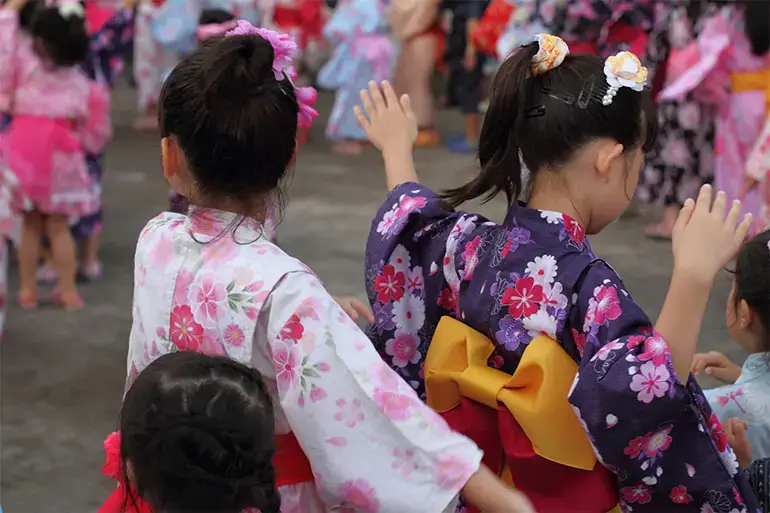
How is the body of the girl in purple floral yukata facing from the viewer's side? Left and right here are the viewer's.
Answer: facing away from the viewer and to the right of the viewer

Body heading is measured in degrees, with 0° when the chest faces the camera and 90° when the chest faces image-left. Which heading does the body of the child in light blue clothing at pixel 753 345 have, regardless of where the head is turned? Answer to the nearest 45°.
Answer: approximately 135°

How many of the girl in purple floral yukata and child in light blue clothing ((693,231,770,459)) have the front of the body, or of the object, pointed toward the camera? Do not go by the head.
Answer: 0

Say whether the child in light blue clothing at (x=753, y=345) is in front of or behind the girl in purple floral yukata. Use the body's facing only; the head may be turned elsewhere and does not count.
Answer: in front

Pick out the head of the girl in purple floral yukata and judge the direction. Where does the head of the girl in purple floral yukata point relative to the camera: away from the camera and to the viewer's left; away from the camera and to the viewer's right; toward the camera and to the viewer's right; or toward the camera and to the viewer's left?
away from the camera and to the viewer's right

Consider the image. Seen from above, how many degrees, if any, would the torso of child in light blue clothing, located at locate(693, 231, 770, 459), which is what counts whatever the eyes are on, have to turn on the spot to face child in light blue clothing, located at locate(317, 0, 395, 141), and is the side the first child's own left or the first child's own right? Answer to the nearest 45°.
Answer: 0° — they already face them
